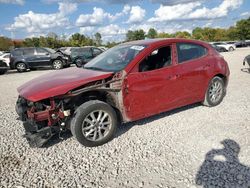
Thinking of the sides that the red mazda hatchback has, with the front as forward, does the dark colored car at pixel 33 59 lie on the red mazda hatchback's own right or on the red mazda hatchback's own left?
on the red mazda hatchback's own right

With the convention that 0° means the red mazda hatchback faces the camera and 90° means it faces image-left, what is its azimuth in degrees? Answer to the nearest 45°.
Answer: approximately 45°

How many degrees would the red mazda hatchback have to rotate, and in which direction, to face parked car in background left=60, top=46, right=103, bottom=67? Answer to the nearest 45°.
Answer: approximately 135° to its right

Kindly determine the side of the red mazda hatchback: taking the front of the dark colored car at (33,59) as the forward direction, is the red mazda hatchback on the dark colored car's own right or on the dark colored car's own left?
on the dark colored car's own right
